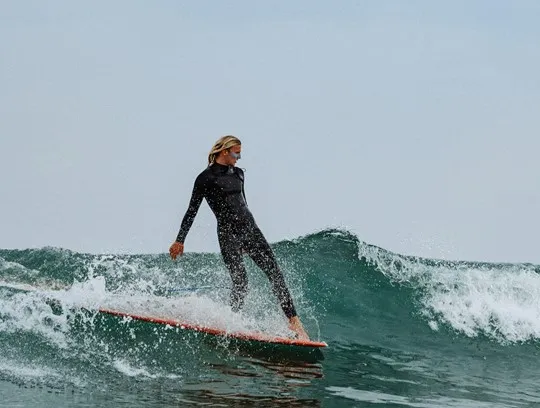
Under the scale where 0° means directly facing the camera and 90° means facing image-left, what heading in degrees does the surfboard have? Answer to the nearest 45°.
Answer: approximately 270°

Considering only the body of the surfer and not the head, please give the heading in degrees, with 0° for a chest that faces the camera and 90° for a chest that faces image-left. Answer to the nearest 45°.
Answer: approximately 315°
